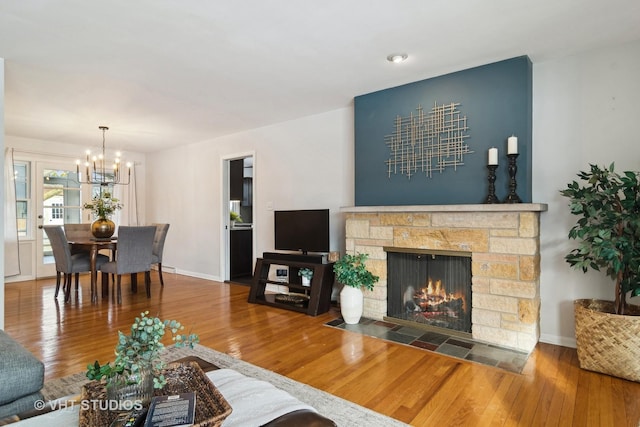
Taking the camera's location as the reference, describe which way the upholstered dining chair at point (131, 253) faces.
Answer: facing away from the viewer and to the left of the viewer

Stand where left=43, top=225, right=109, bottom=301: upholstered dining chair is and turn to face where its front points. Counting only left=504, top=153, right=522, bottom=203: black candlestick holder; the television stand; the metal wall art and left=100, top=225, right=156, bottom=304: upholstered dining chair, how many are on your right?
4

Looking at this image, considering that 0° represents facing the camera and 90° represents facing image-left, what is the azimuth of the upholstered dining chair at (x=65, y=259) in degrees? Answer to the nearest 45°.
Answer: approximately 225°

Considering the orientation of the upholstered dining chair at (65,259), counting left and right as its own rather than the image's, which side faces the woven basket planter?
right

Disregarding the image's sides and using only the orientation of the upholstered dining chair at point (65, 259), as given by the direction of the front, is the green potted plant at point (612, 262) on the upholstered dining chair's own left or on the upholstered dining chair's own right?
on the upholstered dining chair's own right

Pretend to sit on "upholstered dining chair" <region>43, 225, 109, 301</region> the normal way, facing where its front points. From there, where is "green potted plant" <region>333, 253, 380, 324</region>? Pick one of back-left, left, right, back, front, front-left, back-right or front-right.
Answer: right

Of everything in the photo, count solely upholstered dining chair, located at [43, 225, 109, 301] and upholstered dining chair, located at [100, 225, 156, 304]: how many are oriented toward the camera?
0

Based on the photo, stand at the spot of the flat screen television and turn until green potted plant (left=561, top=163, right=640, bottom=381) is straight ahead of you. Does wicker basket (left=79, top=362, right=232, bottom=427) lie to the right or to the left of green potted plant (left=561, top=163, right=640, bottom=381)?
right

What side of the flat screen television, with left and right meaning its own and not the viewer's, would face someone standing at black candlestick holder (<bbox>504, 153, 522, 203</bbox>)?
left

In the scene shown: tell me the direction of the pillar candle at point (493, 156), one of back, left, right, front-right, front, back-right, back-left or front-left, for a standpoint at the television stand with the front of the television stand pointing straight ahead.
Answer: left

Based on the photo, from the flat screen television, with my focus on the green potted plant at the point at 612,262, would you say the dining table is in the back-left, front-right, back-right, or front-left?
back-right

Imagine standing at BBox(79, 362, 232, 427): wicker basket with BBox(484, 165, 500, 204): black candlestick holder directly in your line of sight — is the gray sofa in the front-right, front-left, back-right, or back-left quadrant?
back-left

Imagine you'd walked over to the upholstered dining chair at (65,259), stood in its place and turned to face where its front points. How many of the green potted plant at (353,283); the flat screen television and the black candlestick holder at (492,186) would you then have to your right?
3

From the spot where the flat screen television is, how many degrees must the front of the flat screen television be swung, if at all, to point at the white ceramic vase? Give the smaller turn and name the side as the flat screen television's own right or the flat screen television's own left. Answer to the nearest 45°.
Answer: approximately 90° to the flat screen television's own left
